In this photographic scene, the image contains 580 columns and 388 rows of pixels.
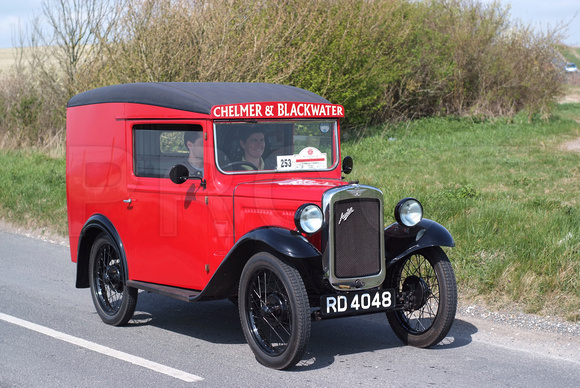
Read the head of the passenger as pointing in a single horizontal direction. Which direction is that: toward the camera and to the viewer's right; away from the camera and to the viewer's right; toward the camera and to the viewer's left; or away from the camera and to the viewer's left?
toward the camera and to the viewer's right

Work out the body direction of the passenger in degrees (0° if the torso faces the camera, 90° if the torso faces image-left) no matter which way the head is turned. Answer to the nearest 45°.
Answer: approximately 315°

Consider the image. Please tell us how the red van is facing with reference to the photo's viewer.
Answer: facing the viewer and to the right of the viewer
